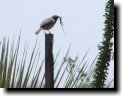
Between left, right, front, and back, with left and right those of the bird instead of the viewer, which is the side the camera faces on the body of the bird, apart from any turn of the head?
right
